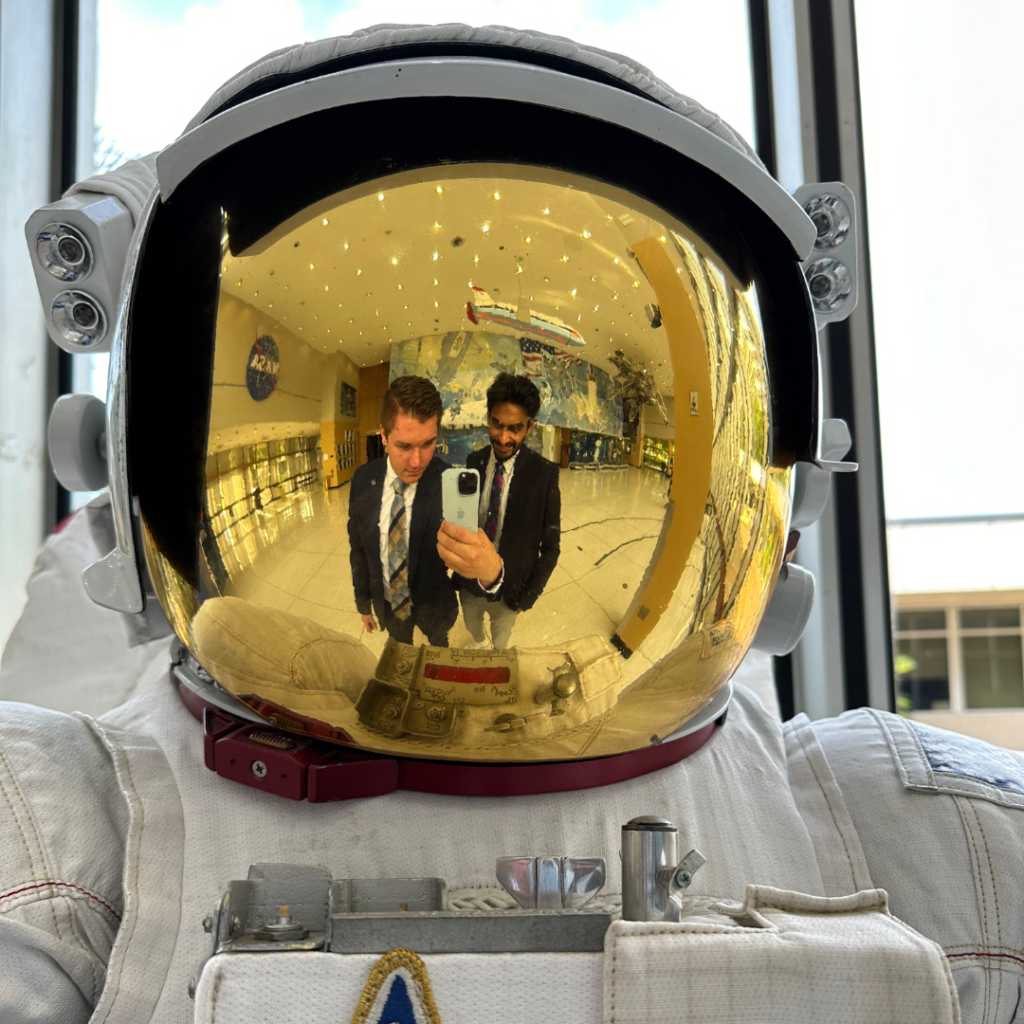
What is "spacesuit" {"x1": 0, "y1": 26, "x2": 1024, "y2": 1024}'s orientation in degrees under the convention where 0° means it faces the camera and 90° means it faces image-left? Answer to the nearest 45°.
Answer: approximately 0°
